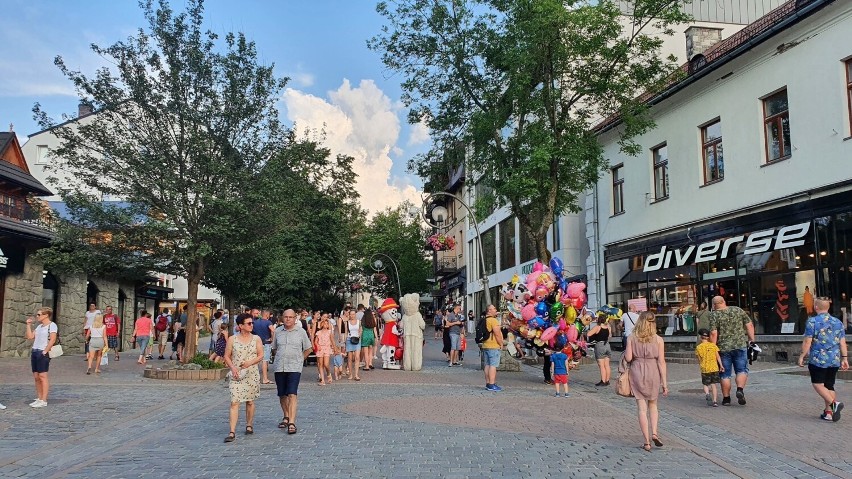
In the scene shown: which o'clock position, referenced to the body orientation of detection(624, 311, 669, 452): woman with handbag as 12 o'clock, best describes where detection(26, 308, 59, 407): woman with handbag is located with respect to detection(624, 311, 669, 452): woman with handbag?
detection(26, 308, 59, 407): woman with handbag is roughly at 9 o'clock from detection(624, 311, 669, 452): woman with handbag.

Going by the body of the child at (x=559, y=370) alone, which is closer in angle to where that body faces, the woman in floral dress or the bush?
the bush

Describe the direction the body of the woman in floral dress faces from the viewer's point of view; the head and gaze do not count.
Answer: toward the camera

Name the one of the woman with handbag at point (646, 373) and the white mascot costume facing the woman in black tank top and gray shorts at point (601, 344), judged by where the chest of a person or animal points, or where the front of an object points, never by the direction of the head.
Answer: the woman with handbag at point (646, 373)

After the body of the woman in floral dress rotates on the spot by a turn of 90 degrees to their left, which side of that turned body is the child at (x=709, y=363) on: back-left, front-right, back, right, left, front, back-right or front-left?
front

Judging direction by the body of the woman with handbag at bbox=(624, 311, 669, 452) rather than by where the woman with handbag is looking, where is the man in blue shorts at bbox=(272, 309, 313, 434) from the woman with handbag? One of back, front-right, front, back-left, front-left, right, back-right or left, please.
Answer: left

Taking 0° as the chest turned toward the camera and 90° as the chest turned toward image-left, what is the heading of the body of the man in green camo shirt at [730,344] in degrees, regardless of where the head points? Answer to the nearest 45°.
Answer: approximately 180°

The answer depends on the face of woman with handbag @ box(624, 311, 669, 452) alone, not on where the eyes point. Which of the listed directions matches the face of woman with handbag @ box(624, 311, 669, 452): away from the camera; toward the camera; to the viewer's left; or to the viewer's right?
away from the camera

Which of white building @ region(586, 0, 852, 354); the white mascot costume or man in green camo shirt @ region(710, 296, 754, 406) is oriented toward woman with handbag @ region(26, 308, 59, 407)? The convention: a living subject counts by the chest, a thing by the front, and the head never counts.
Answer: the white building

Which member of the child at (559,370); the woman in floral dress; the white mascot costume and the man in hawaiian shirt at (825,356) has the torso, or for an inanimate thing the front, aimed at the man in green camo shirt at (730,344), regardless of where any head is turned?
the man in hawaiian shirt at (825,356)

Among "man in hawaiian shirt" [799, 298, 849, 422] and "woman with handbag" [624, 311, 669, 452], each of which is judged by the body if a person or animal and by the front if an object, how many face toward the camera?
0

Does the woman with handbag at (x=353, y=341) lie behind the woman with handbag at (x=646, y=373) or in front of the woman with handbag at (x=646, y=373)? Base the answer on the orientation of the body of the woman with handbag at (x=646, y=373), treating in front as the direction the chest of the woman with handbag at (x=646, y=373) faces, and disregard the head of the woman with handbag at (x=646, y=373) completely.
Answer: in front

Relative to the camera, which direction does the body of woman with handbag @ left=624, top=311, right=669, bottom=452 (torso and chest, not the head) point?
away from the camera

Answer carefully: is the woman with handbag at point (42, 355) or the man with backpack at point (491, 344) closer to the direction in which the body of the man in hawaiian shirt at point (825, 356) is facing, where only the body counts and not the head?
the man with backpack

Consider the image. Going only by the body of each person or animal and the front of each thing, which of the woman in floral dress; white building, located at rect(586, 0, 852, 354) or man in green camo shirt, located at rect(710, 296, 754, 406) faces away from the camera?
the man in green camo shirt
